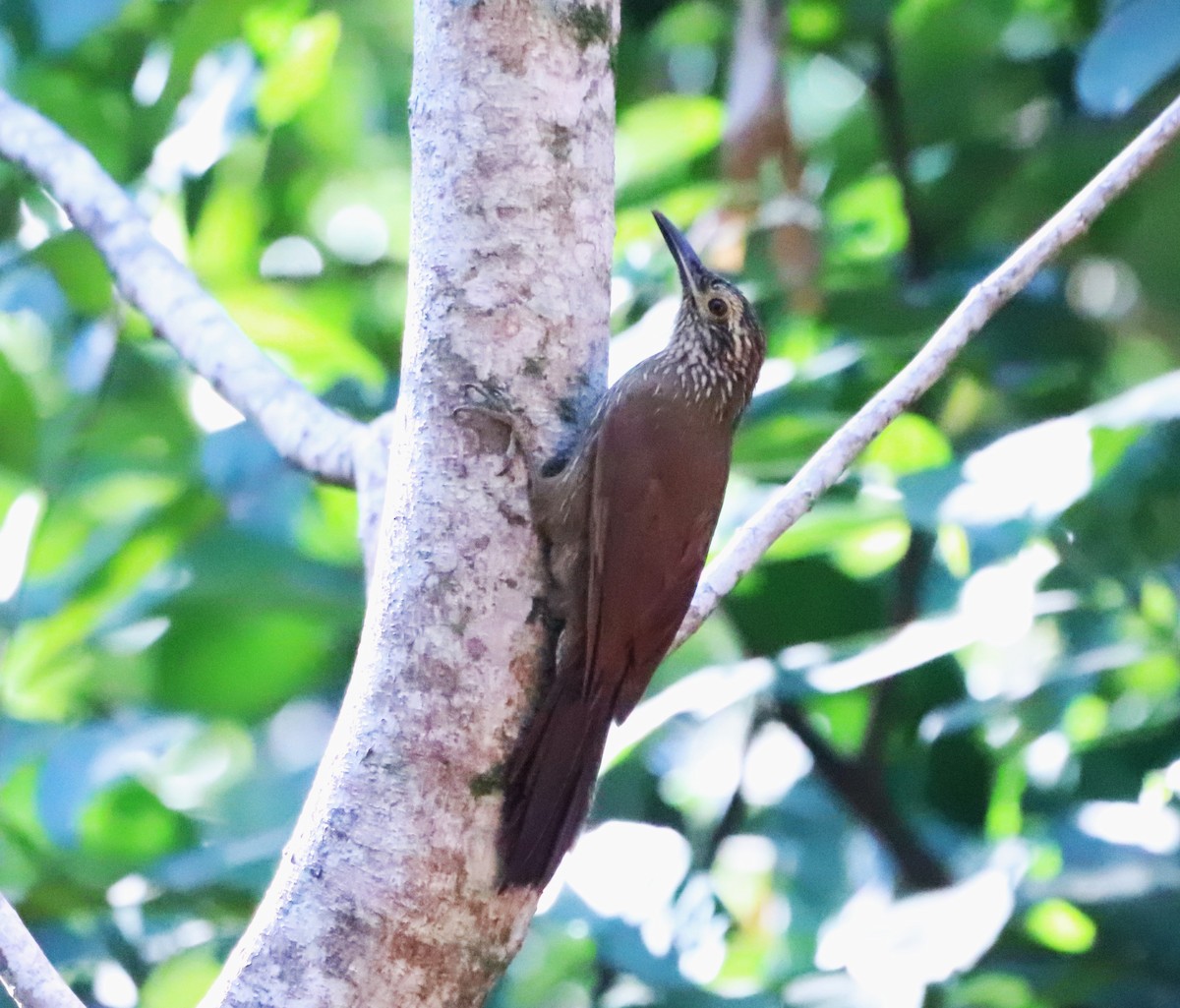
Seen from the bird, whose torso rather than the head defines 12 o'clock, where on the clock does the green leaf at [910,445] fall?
The green leaf is roughly at 4 o'clock from the bird.

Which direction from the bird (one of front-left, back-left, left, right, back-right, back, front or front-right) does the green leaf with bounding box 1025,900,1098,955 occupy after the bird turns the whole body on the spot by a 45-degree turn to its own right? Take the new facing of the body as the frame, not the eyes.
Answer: right

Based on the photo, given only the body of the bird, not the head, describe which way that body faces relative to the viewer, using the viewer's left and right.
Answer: facing to the left of the viewer
